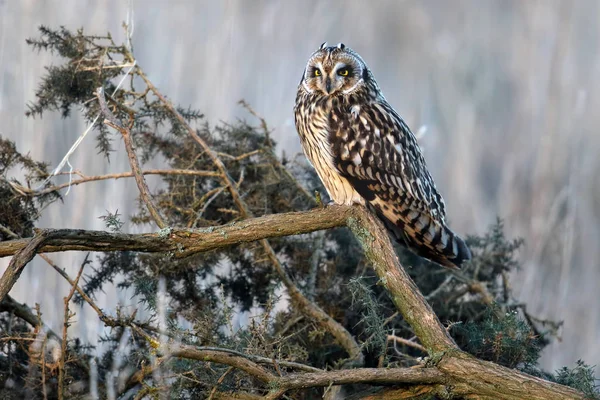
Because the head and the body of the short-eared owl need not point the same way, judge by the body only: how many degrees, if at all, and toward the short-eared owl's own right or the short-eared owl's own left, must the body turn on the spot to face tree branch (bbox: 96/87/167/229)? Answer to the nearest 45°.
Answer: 0° — it already faces it

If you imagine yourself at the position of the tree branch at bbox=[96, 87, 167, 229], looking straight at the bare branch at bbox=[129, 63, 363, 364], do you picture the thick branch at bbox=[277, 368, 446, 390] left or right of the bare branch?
right

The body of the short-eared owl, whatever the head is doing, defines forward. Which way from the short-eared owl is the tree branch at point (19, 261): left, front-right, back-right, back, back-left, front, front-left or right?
front

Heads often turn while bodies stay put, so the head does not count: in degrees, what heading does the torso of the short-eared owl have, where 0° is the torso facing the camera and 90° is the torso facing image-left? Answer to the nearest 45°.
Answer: approximately 45°

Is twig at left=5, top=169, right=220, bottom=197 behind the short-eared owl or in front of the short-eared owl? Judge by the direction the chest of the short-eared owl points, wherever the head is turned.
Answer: in front
